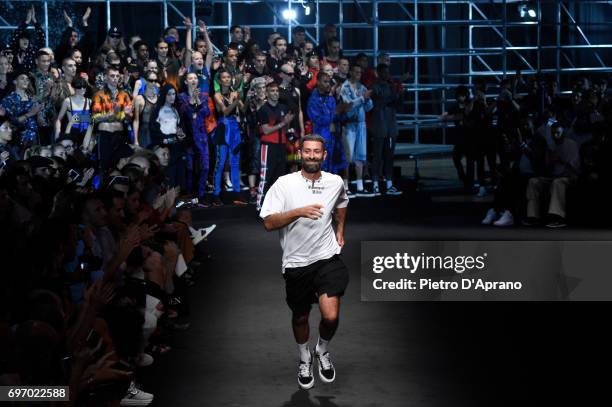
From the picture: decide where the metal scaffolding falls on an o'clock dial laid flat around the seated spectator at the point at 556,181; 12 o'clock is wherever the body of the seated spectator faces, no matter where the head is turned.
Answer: The metal scaffolding is roughly at 4 o'clock from the seated spectator.

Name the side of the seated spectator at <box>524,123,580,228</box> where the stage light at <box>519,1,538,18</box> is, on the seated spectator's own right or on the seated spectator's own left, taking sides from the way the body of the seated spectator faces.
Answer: on the seated spectator's own right

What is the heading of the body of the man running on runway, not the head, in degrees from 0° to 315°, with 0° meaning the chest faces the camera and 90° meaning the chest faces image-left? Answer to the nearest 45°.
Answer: approximately 0°

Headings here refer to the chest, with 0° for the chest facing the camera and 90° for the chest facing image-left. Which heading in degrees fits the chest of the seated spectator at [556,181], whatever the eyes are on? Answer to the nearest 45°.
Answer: approximately 45°

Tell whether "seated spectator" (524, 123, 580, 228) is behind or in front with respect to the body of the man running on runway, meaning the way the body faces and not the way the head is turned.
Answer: behind

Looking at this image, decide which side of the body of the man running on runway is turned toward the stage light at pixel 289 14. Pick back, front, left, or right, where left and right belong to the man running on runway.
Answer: back
